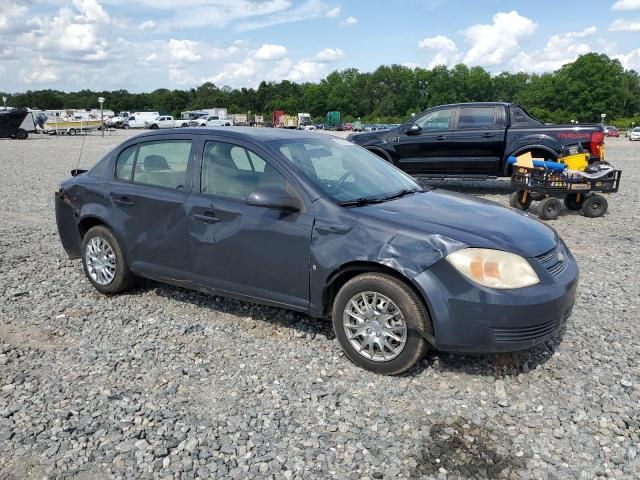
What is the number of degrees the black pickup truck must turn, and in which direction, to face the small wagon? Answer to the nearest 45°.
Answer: approximately 135° to its left

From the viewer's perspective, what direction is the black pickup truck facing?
to the viewer's left

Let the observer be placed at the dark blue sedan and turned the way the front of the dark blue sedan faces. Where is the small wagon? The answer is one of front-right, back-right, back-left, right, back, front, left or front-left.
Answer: left

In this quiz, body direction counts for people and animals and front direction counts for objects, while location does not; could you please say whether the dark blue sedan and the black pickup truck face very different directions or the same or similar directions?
very different directions

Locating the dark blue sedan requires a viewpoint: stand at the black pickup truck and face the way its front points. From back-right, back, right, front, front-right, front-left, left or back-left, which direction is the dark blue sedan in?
left

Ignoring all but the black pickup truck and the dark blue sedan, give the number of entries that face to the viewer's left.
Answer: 1

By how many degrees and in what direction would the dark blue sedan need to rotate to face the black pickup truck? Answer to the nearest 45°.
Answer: approximately 90° to its left

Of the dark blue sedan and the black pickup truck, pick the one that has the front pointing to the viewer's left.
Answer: the black pickup truck

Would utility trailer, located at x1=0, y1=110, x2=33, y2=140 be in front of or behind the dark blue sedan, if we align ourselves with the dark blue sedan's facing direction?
behind

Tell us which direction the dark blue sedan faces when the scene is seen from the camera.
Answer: facing the viewer and to the right of the viewer

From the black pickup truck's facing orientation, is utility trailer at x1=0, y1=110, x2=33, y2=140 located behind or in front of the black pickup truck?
in front
